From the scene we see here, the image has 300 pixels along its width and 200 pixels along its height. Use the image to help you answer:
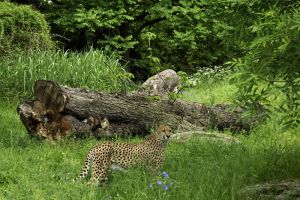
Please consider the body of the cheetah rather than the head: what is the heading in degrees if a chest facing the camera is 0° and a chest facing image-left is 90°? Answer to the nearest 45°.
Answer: approximately 270°

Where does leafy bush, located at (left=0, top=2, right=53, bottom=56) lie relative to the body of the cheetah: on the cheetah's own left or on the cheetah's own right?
on the cheetah's own left
